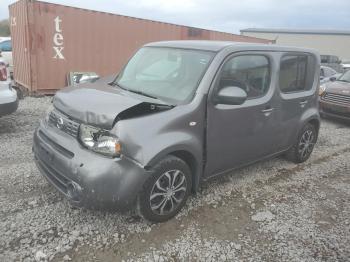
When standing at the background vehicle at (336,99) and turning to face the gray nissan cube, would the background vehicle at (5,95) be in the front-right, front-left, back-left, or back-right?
front-right

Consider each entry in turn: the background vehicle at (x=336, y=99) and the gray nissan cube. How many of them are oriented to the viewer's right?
0

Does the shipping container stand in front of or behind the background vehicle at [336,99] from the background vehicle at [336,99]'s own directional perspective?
in front

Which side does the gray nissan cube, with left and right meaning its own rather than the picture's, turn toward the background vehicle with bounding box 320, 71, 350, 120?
back

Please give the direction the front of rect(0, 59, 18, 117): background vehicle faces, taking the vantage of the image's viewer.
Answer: facing the viewer and to the right of the viewer

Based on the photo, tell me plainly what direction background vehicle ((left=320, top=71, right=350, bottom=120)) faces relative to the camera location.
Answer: facing the viewer and to the left of the viewer

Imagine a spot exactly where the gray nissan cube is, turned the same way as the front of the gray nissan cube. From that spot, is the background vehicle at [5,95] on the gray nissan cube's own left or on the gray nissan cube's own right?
on the gray nissan cube's own right
